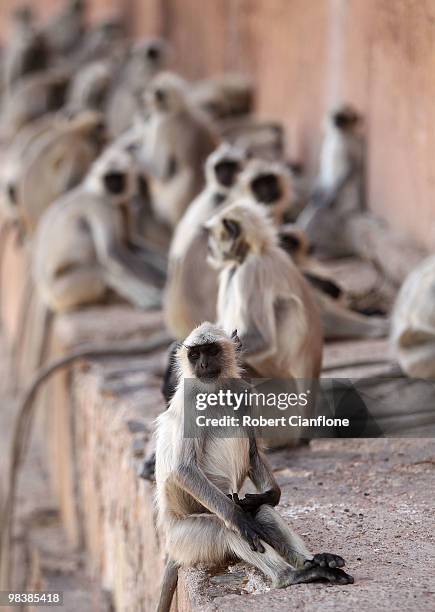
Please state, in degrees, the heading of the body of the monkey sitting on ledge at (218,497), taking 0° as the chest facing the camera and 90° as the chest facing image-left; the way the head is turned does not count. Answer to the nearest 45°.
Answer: approximately 315°

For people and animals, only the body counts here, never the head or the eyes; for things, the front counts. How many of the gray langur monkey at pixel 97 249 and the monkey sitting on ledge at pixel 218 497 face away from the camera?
0

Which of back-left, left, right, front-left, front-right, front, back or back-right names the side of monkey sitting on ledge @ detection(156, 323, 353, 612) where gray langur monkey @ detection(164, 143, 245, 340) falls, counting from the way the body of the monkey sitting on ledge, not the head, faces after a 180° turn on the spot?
front-right

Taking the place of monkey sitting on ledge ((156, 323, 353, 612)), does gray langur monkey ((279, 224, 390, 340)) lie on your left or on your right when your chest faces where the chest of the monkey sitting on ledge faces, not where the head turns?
on your left

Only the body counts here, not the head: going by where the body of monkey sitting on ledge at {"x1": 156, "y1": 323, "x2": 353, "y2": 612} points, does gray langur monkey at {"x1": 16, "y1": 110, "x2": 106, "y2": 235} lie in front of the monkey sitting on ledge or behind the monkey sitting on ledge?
behind
